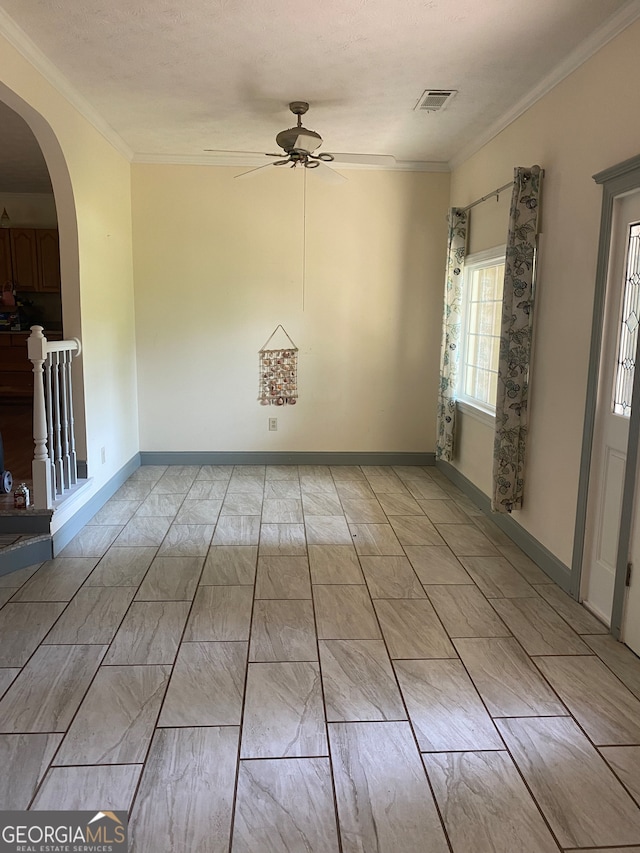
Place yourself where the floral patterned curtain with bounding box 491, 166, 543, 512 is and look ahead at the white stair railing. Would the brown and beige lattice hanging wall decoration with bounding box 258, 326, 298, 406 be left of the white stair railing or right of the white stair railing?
right

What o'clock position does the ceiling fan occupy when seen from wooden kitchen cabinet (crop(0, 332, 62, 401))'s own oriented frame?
The ceiling fan is roughly at 11 o'clock from the wooden kitchen cabinet.

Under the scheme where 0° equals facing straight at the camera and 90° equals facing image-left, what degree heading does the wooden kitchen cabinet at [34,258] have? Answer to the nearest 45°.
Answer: approximately 0°

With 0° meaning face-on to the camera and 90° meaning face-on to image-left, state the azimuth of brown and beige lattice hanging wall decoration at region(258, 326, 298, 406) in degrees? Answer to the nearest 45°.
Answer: approximately 0°

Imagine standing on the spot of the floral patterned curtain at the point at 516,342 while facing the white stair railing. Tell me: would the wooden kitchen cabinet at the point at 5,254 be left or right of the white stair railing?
right

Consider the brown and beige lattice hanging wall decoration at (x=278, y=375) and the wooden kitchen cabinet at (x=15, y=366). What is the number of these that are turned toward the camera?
2

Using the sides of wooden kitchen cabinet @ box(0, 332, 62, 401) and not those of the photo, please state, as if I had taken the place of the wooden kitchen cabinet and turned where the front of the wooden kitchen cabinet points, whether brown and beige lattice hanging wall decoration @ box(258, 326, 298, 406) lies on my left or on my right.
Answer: on my left

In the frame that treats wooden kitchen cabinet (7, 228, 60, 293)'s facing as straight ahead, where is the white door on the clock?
The white door is roughly at 11 o'clock from the wooden kitchen cabinet.
